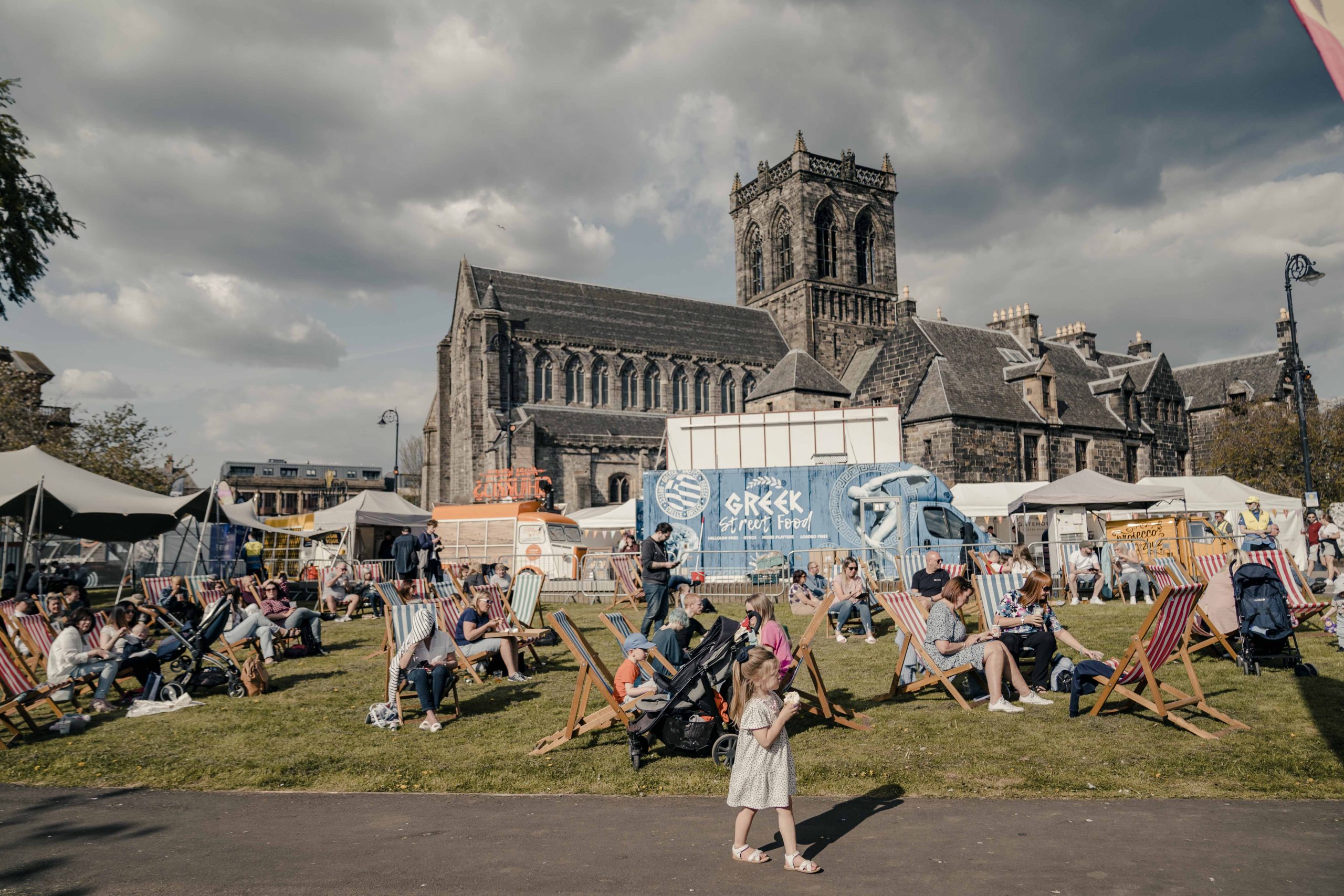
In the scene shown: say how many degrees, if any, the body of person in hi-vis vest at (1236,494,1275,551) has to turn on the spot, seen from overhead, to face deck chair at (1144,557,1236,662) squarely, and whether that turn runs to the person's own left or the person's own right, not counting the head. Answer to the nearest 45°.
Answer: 0° — they already face it

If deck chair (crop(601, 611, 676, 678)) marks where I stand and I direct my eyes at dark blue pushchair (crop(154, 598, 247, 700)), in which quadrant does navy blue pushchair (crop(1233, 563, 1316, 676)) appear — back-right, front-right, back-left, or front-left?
back-right

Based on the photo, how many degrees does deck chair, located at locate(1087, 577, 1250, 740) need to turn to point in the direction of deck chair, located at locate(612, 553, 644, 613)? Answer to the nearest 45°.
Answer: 0° — it already faces it

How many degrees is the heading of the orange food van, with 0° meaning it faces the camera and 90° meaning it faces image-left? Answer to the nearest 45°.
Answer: approximately 315°

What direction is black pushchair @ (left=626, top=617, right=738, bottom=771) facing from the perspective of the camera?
to the viewer's left

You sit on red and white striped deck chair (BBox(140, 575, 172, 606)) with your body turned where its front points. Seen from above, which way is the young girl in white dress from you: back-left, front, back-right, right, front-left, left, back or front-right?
front-right

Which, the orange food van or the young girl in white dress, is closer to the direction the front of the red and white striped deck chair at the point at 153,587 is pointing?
the young girl in white dress

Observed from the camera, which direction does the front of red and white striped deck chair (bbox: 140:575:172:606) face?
facing the viewer and to the right of the viewer

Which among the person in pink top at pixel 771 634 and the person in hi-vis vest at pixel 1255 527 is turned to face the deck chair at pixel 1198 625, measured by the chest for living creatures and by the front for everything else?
the person in hi-vis vest
